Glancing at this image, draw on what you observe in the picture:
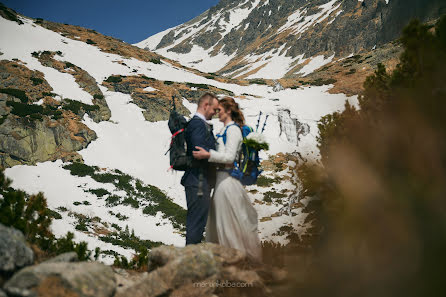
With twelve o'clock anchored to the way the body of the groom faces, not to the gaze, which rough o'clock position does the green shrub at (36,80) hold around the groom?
The green shrub is roughly at 8 o'clock from the groom.

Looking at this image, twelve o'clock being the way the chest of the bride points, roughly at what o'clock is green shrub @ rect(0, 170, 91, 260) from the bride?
The green shrub is roughly at 12 o'clock from the bride.

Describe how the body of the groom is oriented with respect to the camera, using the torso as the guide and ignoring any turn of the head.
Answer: to the viewer's right

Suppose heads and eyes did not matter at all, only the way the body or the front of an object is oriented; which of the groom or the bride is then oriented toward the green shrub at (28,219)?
the bride

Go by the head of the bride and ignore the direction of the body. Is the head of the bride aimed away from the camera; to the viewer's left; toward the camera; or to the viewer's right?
to the viewer's left

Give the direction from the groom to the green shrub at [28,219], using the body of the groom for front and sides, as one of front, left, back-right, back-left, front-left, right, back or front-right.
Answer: back

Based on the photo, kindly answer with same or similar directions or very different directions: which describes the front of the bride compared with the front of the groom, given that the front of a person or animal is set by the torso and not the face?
very different directions

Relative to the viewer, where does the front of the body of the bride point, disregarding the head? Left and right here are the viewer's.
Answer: facing to the left of the viewer

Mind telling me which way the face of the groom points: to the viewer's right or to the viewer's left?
to the viewer's right
